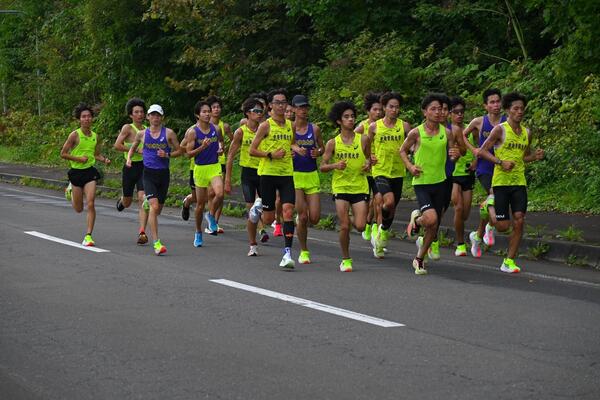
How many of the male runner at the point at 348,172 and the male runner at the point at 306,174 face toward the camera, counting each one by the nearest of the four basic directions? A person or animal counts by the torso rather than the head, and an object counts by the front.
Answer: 2

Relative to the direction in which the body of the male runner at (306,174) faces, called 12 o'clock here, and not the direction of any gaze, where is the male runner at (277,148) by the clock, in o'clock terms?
the male runner at (277,148) is roughly at 3 o'clock from the male runner at (306,174).

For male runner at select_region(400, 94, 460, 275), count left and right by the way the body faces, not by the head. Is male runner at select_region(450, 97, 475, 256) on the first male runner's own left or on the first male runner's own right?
on the first male runner's own left

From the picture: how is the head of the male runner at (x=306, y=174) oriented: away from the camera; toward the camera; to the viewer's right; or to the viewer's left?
toward the camera

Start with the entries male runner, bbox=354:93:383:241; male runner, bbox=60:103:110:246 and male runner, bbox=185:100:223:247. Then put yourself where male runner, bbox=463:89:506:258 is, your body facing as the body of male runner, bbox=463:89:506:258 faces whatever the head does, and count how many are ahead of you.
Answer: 0

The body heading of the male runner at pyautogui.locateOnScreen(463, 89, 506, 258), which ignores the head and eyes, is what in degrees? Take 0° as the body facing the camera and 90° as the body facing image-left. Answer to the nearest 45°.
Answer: approximately 315°

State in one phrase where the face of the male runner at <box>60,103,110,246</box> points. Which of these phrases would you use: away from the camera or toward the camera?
toward the camera

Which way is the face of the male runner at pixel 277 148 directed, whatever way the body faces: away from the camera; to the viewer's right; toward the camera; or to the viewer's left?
toward the camera

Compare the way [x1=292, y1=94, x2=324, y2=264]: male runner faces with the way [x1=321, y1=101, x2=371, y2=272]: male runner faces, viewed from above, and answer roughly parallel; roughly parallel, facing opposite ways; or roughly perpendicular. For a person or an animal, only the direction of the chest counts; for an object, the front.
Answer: roughly parallel

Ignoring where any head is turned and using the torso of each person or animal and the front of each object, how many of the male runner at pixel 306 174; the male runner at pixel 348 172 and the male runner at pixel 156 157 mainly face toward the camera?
3

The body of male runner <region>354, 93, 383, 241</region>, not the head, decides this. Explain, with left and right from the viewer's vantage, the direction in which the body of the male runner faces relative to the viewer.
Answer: facing the viewer and to the right of the viewer

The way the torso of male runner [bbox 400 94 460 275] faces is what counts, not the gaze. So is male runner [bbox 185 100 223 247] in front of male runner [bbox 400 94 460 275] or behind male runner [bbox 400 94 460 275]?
behind

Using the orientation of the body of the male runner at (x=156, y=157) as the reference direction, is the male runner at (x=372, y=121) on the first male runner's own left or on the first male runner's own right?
on the first male runner's own left

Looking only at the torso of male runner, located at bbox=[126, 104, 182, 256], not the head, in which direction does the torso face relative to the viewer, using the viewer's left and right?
facing the viewer

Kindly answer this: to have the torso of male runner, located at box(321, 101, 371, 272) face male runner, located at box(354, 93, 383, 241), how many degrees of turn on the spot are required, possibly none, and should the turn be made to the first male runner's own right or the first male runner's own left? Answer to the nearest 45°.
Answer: approximately 180°

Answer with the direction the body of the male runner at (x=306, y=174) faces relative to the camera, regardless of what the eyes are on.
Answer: toward the camera
